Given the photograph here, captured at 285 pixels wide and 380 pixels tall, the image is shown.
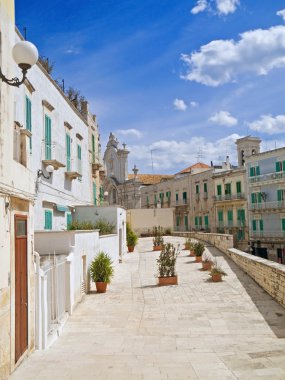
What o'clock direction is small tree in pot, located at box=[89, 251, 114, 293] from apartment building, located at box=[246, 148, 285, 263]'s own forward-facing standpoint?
The small tree in pot is roughly at 11 o'clock from the apartment building.

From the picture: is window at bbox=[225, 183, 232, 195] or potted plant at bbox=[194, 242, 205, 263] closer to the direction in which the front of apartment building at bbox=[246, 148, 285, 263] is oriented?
the potted plant

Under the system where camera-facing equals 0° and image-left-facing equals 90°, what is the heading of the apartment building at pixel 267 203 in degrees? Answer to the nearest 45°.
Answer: approximately 45°

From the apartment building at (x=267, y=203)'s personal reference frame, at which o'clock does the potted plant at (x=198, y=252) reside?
The potted plant is roughly at 11 o'clock from the apartment building.

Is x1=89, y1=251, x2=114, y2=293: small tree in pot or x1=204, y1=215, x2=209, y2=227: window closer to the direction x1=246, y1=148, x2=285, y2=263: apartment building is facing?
the small tree in pot

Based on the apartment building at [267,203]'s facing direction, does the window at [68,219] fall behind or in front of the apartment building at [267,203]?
in front

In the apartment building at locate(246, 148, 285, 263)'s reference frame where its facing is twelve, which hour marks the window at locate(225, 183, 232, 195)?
The window is roughly at 3 o'clock from the apartment building.

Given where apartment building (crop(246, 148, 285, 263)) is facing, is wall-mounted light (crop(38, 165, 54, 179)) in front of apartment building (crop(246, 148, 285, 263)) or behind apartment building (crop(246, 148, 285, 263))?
in front

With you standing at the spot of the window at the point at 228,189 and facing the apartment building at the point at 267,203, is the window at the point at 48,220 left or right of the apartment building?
right

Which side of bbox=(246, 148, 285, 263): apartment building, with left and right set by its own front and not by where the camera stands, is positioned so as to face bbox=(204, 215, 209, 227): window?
right
